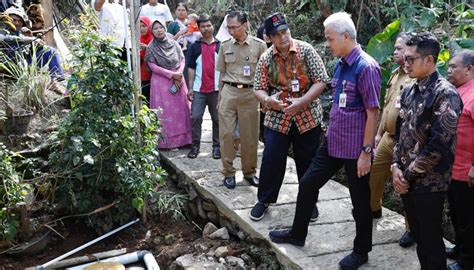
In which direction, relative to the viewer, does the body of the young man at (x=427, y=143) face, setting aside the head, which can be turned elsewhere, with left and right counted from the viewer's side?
facing the viewer and to the left of the viewer

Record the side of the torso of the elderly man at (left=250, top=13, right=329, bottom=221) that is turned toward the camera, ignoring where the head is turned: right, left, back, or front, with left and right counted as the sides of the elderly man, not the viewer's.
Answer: front

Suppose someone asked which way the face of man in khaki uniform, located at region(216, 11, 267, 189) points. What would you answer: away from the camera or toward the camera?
toward the camera

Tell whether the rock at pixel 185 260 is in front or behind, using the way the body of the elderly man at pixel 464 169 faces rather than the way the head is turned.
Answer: in front

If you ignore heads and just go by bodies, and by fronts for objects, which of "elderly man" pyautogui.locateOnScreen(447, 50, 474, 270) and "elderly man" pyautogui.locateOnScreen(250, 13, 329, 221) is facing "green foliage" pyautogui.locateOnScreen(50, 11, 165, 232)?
"elderly man" pyautogui.locateOnScreen(447, 50, 474, 270)

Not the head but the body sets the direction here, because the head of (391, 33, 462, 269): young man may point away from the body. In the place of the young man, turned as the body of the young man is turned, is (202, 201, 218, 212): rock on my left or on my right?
on my right

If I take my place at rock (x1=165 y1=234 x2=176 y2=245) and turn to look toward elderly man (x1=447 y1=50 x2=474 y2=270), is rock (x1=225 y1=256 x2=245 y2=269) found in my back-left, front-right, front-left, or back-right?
front-right

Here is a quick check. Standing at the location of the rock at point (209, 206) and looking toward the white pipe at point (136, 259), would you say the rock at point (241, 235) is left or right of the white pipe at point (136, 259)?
left

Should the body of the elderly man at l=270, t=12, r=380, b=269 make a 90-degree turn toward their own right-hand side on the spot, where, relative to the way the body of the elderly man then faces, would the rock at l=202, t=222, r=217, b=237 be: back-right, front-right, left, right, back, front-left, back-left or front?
front

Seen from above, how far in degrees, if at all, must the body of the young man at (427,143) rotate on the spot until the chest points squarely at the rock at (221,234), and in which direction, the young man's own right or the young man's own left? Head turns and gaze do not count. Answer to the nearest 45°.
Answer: approximately 90° to the young man's own right

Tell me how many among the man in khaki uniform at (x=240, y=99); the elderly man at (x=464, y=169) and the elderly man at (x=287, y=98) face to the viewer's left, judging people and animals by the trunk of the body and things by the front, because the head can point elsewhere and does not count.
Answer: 1

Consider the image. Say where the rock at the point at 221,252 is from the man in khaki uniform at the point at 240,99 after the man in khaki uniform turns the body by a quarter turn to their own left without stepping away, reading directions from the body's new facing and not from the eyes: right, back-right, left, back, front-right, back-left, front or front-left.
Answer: right

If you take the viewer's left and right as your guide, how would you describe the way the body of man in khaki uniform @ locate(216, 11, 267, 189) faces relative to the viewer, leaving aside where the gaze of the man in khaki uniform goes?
facing the viewer

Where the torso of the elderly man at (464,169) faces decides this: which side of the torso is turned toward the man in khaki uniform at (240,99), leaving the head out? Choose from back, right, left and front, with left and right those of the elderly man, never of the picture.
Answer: front

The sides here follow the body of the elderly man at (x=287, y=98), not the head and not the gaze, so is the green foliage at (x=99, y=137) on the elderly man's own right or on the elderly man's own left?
on the elderly man's own right

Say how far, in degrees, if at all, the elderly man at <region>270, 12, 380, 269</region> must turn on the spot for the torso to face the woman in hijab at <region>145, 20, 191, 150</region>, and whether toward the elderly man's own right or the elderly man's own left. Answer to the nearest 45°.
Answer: approximately 90° to the elderly man's own right

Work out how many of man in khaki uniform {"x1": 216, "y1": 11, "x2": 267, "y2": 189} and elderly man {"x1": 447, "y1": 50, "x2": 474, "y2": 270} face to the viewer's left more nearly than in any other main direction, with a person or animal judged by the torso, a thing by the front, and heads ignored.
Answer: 1
